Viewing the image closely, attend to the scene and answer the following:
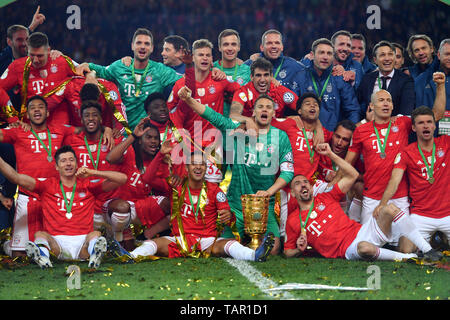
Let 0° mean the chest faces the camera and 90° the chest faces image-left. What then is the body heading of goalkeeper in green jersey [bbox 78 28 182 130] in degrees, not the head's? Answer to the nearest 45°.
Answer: approximately 0°

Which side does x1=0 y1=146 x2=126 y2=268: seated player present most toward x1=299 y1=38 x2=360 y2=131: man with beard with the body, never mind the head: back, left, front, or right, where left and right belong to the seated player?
left

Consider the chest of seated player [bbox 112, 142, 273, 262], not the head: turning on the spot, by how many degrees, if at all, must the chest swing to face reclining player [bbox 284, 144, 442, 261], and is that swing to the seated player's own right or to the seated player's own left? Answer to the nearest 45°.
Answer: approximately 90° to the seated player's own left

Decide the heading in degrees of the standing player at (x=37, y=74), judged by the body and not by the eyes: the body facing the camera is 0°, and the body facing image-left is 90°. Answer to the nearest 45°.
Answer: approximately 0°

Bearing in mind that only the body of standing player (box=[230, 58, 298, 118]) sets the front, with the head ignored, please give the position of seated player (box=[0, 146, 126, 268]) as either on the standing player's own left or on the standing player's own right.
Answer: on the standing player's own right
